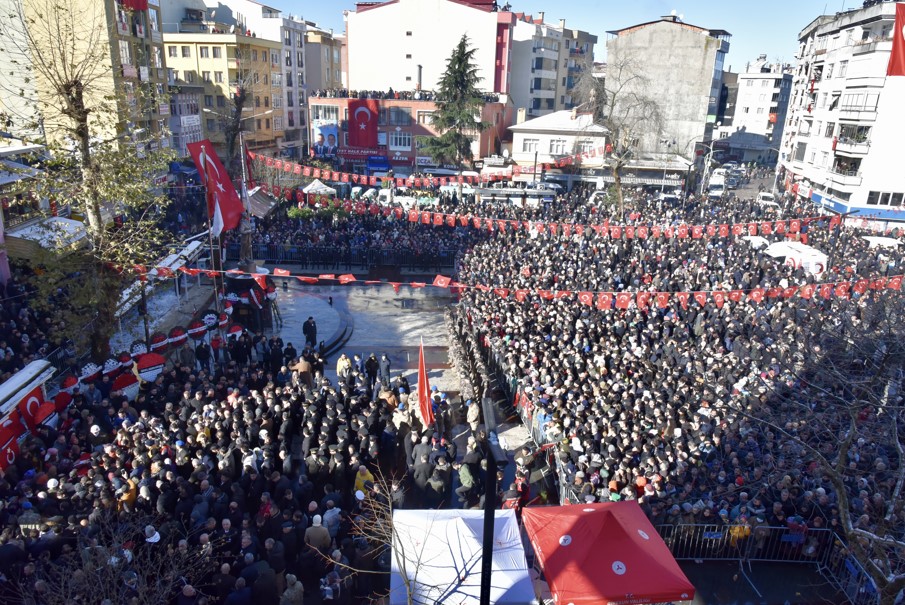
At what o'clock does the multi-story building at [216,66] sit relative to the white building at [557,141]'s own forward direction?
The multi-story building is roughly at 3 o'clock from the white building.

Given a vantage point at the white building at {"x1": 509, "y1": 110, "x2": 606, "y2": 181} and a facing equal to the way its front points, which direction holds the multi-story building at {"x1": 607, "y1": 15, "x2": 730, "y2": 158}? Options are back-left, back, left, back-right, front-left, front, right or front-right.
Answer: back-left

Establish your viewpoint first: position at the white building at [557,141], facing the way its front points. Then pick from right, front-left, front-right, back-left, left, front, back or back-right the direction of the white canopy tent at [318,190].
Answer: front-right

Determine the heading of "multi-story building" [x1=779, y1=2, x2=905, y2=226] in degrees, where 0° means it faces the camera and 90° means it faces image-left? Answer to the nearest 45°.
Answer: approximately 45°

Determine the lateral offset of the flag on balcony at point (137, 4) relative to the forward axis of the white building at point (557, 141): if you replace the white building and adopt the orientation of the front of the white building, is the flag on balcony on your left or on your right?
on your right

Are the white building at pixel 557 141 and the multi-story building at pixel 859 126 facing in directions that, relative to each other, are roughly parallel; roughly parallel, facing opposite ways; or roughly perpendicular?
roughly perpendicular

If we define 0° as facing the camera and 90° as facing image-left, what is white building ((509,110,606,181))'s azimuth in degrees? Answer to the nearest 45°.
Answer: approximately 0°

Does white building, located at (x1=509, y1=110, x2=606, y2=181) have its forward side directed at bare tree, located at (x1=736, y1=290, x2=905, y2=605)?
yes
